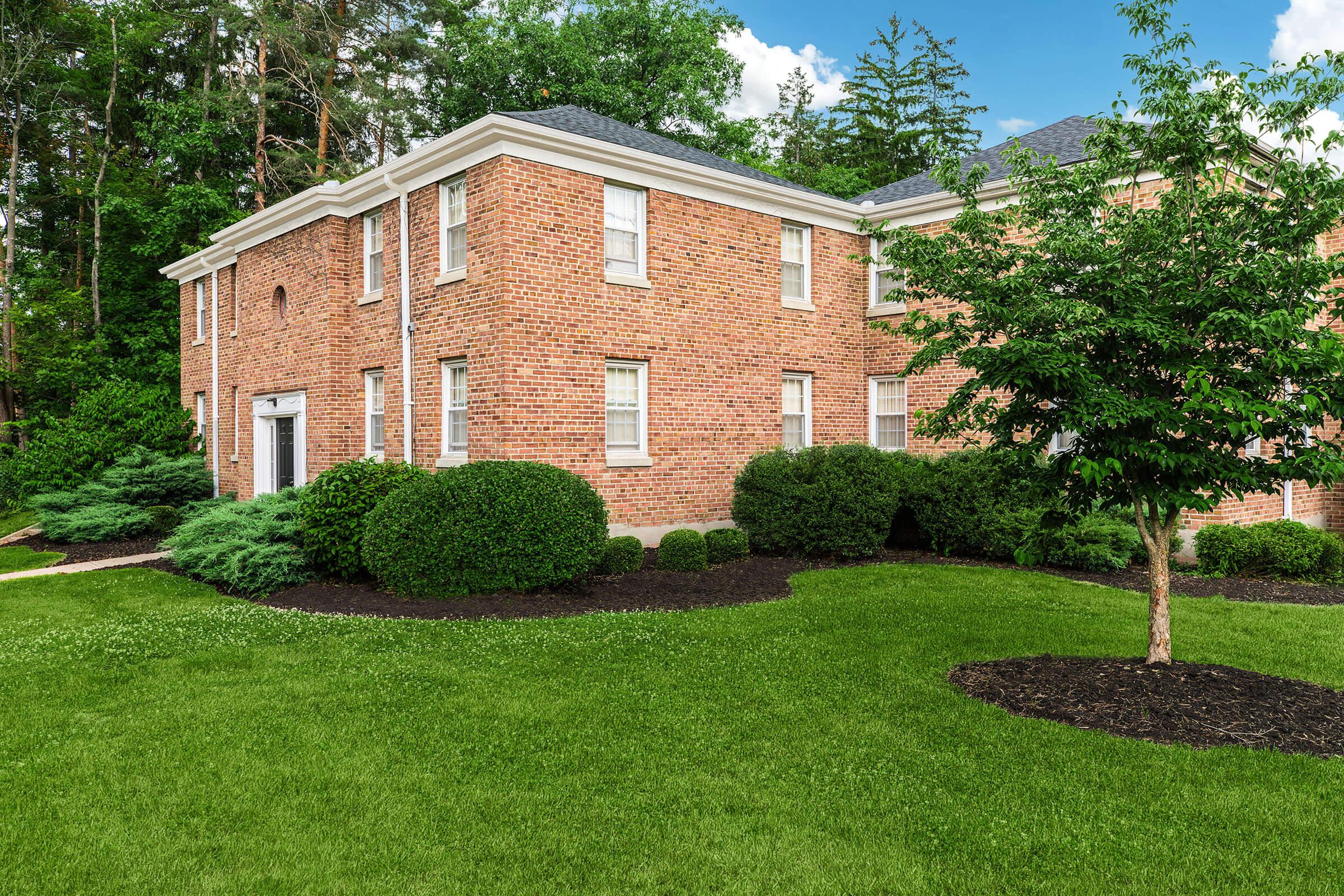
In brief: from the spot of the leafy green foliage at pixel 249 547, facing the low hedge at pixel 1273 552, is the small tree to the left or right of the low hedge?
right

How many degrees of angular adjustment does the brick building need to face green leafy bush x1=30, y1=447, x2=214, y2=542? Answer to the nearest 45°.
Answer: approximately 45° to its right

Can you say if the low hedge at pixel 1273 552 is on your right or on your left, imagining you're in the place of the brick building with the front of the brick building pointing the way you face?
on your left

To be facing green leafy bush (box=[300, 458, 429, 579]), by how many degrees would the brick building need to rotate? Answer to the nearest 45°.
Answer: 0° — it already faces it

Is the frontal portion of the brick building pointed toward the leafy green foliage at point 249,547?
yes

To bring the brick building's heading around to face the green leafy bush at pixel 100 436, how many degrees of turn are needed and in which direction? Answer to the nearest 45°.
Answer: approximately 45° to its right

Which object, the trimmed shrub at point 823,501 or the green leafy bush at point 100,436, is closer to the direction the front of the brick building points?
the green leafy bush

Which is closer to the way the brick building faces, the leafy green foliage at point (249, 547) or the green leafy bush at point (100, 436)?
the leafy green foliage

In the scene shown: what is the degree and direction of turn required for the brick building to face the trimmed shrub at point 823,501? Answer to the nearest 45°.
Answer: approximately 135° to its left

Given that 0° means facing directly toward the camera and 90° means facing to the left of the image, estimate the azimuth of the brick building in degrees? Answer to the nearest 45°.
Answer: approximately 45°

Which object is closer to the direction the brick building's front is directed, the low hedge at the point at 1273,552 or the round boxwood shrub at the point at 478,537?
the round boxwood shrub

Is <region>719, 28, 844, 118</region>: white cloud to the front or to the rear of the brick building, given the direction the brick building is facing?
to the rear
